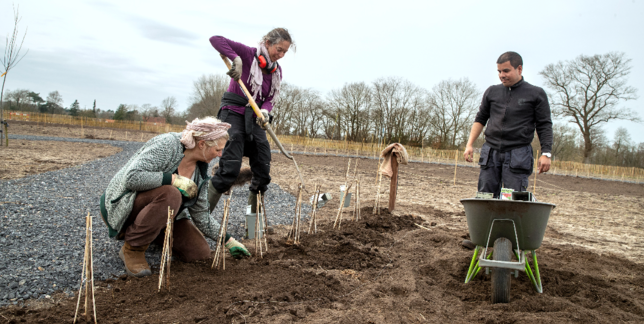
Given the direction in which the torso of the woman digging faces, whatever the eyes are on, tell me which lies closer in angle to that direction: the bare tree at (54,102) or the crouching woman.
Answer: the crouching woman

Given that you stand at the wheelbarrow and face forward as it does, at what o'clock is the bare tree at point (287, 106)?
The bare tree is roughly at 5 o'clock from the wheelbarrow.

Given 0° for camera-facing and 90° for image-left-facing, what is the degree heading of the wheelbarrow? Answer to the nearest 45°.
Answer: approximately 0°

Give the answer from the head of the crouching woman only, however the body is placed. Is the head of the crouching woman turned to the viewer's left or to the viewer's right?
to the viewer's right

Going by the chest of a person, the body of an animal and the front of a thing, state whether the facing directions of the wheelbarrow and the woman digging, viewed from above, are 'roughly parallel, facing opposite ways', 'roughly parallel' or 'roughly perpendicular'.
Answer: roughly perpendicular

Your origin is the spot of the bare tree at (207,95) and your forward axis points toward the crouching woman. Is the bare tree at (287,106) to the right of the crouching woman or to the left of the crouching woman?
left

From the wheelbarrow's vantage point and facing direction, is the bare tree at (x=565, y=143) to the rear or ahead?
to the rear
